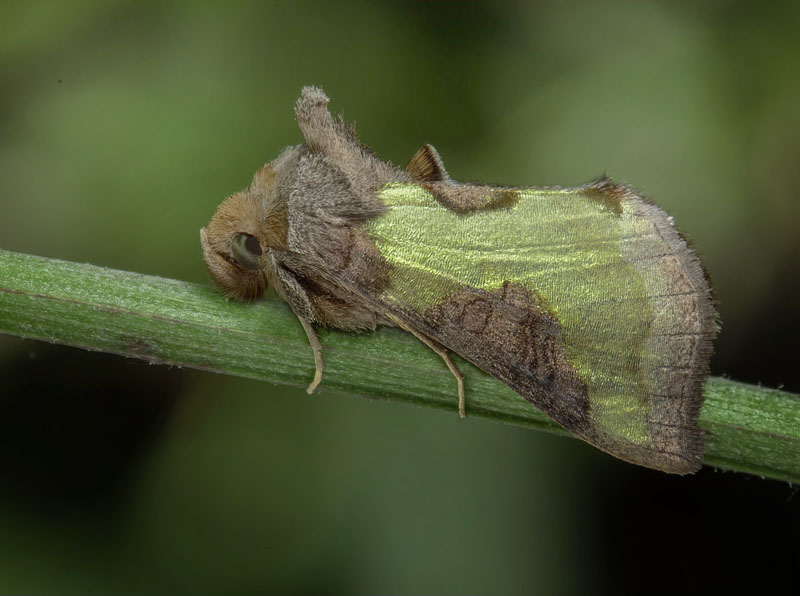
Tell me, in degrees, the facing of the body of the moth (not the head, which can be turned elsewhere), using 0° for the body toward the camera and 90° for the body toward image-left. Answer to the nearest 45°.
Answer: approximately 90°
